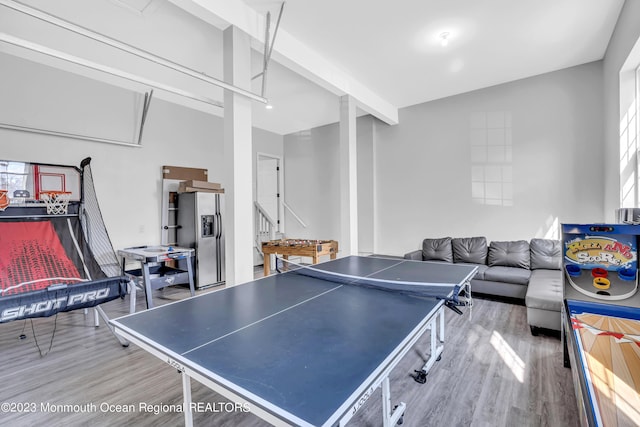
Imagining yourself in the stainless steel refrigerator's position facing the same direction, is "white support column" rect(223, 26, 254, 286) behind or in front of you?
in front

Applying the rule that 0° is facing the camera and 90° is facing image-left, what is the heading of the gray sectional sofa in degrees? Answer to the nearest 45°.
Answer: approximately 0°

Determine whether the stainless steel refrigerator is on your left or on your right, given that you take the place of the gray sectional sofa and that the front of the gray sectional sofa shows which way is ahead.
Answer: on your right

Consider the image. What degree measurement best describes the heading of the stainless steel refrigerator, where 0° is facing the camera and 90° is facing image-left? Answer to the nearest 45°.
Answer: approximately 315°

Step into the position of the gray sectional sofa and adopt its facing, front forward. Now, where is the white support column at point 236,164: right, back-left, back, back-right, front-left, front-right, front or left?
front-right

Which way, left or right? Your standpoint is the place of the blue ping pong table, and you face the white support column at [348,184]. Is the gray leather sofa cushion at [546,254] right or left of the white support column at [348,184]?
right
